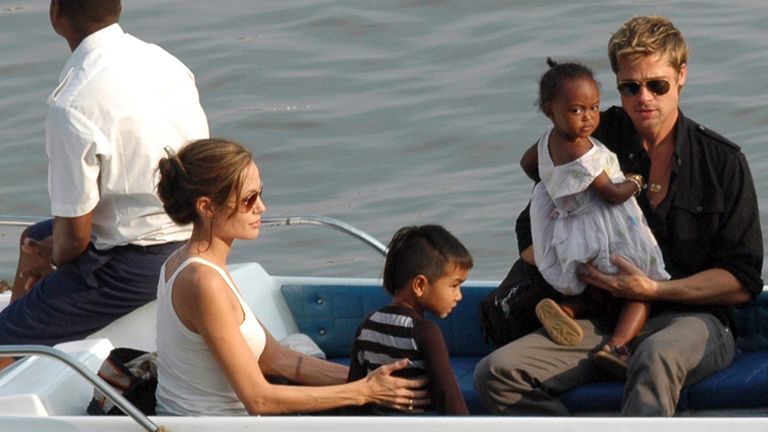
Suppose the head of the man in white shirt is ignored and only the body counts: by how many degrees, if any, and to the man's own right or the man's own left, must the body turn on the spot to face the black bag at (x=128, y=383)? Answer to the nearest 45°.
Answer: approximately 135° to the man's own left

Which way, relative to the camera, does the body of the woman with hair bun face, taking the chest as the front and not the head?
to the viewer's right

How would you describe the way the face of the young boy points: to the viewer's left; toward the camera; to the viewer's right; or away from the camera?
to the viewer's right

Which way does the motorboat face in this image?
to the viewer's left

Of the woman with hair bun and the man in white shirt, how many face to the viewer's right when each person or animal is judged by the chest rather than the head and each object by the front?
1

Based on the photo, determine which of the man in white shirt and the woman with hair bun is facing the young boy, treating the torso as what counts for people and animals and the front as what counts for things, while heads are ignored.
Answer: the woman with hair bun

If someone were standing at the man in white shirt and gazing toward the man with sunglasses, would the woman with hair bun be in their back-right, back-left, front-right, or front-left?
front-right

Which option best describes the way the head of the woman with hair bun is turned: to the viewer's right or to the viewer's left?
to the viewer's right

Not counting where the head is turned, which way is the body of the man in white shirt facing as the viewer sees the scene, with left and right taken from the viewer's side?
facing away from the viewer and to the left of the viewer

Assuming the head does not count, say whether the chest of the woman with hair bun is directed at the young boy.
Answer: yes

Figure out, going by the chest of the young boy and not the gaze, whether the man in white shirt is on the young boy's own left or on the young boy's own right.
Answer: on the young boy's own left

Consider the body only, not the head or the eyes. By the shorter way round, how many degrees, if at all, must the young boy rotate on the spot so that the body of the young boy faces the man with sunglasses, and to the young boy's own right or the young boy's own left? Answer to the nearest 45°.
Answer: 0° — they already face them

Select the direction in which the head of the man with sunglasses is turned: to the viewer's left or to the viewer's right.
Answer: to the viewer's left

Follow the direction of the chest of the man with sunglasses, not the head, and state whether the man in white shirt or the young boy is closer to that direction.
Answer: the young boy

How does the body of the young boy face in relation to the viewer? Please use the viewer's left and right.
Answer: facing away from the viewer and to the right of the viewer
